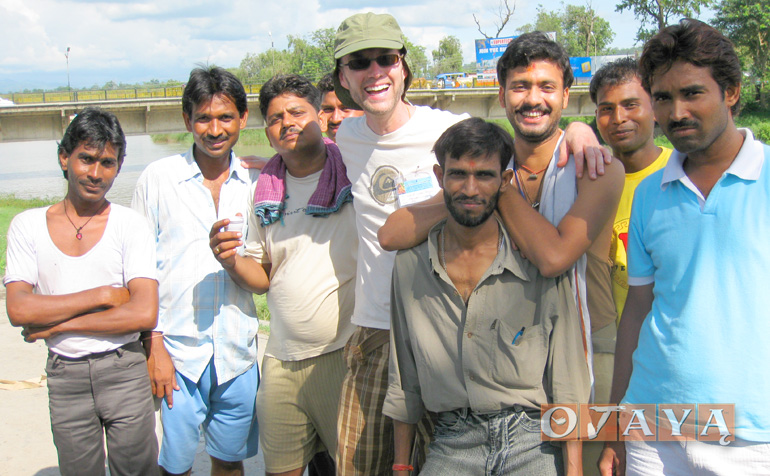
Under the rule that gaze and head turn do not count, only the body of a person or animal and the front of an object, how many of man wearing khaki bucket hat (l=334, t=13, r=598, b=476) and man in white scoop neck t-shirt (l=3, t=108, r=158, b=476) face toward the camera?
2

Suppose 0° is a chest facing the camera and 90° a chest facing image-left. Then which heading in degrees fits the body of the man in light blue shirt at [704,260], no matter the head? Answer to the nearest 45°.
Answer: approximately 45°

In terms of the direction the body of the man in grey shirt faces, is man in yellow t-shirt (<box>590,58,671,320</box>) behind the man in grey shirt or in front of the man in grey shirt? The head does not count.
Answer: behind

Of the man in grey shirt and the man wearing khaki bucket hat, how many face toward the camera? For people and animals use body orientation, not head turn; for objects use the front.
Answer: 2
